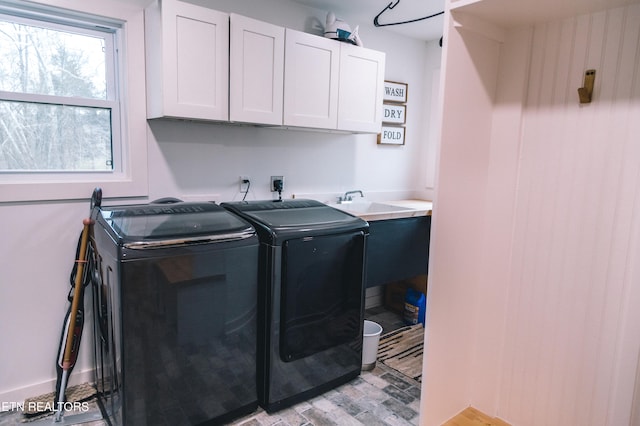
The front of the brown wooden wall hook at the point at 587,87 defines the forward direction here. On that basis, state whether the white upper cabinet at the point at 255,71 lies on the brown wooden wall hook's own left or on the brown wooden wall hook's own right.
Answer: on the brown wooden wall hook's own right

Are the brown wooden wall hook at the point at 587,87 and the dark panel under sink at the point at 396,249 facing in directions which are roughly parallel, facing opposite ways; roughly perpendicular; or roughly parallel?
roughly perpendicular

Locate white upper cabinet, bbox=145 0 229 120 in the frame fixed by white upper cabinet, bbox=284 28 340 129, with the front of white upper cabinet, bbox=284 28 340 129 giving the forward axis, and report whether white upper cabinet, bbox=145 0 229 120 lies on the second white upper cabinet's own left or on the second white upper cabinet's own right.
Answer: on the second white upper cabinet's own right

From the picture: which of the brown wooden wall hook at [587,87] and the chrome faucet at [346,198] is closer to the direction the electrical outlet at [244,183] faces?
the brown wooden wall hook

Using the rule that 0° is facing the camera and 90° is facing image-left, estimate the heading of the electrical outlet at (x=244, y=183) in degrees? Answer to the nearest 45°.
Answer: approximately 315°
